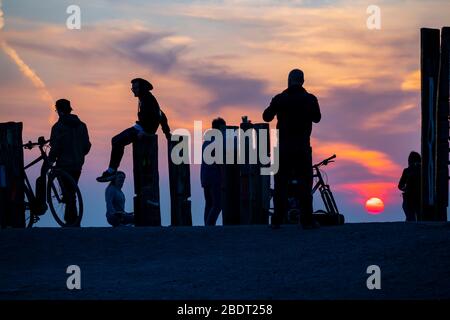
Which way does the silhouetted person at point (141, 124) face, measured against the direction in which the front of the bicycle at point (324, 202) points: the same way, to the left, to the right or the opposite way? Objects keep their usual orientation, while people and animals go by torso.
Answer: the opposite way

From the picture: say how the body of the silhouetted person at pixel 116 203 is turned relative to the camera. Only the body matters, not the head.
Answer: to the viewer's right

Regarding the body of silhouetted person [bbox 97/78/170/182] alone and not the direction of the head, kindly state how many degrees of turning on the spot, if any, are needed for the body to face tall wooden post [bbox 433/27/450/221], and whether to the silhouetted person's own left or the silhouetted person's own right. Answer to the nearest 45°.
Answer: approximately 180°

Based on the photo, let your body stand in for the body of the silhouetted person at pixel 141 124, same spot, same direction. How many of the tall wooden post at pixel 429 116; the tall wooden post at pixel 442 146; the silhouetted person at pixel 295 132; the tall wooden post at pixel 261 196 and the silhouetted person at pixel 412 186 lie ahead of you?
0

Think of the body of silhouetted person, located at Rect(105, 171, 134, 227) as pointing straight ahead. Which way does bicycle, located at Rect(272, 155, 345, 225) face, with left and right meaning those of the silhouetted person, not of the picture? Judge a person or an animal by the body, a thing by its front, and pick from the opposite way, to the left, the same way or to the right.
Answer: the same way

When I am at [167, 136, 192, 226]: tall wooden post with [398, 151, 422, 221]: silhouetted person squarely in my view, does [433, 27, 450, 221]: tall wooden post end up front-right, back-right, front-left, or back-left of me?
front-right

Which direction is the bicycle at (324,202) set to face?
to the viewer's right

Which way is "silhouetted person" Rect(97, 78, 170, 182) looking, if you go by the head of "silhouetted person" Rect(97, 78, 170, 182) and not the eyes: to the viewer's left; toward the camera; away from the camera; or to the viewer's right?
to the viewer's left

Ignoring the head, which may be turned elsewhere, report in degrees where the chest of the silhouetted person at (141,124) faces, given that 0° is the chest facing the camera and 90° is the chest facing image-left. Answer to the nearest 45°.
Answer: approximately 90°

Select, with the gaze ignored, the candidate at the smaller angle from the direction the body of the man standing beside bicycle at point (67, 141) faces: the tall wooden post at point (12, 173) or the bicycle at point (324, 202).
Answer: the tall wooden post
